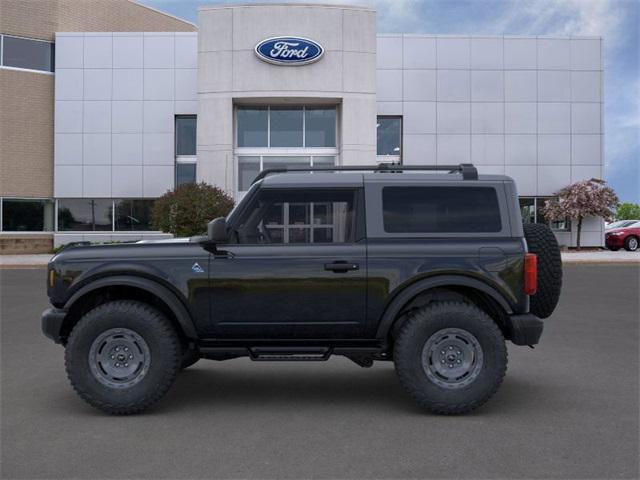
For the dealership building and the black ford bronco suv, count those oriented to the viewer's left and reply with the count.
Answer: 1

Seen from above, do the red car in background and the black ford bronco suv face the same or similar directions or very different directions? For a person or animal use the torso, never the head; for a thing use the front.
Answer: same or similar directions

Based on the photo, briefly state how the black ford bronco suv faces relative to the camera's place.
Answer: facing to the left of the viewer

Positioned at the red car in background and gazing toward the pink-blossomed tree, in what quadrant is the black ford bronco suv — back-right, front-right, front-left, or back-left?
front-left

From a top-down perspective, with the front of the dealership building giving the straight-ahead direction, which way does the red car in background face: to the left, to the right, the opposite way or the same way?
to the right

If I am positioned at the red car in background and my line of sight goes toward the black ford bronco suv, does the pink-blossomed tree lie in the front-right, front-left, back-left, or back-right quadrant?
front-right

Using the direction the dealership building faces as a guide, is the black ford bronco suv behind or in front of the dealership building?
in front

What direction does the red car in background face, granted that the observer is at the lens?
facing the viewer and to the left of the viewer

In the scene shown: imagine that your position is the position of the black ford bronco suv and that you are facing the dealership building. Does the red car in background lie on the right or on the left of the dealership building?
right

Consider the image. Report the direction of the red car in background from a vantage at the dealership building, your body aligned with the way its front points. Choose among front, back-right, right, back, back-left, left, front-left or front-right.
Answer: left

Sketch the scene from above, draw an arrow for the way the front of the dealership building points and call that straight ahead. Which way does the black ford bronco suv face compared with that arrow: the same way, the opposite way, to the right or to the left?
to the right

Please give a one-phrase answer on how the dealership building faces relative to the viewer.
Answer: facing the viewer

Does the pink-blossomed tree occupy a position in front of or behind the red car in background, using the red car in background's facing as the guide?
in front

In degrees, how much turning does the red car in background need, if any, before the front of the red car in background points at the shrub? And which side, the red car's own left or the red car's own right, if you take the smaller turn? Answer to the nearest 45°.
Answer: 0° — it already faces it

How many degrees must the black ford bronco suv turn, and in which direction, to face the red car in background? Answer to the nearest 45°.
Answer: approximately 135° to its right

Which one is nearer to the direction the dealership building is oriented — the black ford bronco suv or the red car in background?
the black ford bronco suv
